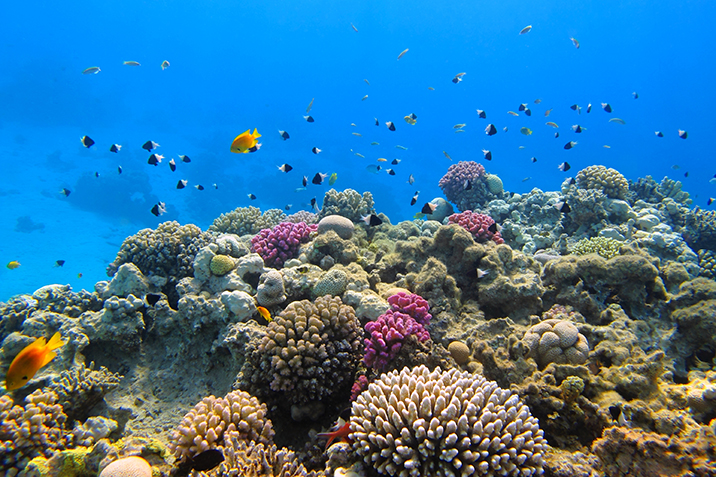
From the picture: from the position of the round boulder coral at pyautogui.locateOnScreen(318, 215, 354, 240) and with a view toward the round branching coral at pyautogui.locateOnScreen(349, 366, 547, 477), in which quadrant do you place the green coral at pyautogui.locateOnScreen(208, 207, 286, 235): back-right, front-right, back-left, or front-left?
back-right

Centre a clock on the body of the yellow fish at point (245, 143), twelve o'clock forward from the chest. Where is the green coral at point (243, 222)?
The green coral is roughly at 3 o'clock from the yellow fish.

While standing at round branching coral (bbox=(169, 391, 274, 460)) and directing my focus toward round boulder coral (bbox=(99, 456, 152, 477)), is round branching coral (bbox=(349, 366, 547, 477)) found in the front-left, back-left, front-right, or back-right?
back-left
